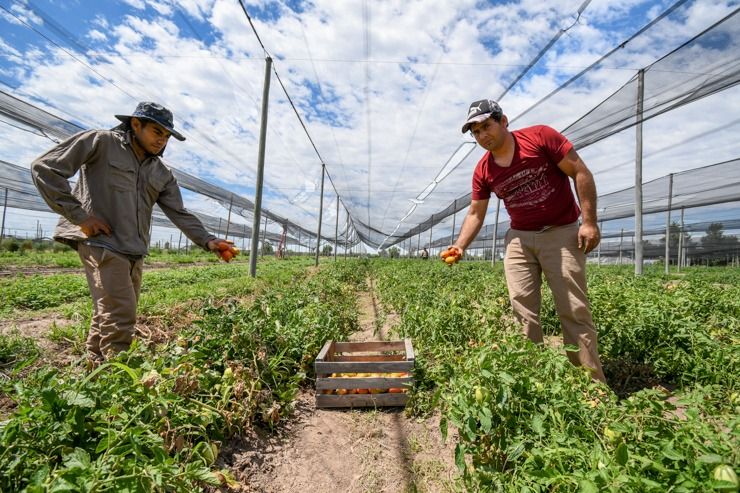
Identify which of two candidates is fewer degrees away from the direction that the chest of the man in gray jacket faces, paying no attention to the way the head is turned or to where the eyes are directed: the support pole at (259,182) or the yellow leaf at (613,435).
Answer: the yellow leaf

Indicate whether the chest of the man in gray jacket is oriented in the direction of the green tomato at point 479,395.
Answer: yes

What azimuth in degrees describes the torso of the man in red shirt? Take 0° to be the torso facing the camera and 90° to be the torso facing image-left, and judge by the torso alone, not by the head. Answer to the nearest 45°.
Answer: approximately 45°

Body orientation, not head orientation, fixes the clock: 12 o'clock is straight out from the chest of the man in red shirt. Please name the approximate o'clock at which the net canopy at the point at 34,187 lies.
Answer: The net canopy is roughly at 2 o'clock from the man in red shirt.

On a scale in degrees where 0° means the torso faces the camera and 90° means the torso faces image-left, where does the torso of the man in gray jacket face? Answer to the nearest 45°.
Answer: approximately 315°

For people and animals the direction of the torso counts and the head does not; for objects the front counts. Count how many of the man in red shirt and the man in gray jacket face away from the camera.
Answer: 0

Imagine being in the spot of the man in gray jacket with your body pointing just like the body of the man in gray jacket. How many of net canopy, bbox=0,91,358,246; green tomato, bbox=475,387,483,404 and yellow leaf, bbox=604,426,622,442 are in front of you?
2

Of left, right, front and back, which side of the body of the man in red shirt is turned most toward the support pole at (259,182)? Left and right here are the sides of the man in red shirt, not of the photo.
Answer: right

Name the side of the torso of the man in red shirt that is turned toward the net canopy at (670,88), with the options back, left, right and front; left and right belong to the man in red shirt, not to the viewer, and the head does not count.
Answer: back

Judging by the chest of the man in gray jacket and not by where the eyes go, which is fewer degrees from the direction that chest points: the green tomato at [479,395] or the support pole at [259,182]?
the green tomato

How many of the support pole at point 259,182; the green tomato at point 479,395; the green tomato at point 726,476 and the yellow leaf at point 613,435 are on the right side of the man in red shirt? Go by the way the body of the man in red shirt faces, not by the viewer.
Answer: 1

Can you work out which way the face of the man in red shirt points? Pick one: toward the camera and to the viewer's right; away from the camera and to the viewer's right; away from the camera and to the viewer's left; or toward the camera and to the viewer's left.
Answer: toward the camera and to the viewer's left

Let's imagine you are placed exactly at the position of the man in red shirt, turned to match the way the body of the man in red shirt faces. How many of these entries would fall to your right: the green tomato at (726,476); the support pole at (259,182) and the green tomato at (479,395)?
1
